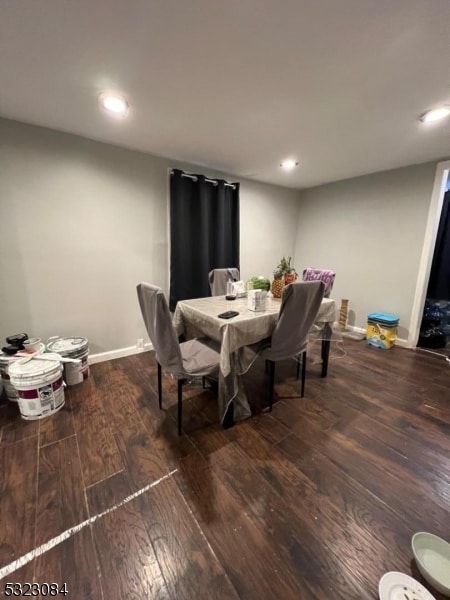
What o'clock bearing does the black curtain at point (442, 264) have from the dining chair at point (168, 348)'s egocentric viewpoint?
The black curtain is roughly at 1 o'clock from the dining chair.

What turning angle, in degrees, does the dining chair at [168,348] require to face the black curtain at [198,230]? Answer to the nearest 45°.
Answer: approximately 45° to its left

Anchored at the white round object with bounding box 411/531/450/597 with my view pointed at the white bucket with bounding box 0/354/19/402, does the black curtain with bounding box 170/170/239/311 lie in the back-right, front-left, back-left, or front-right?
front-right

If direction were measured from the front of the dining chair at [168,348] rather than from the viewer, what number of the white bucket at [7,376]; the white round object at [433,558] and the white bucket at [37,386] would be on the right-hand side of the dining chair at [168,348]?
1

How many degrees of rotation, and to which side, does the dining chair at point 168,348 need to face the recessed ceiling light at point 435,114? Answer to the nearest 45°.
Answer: approximately 45° to its right

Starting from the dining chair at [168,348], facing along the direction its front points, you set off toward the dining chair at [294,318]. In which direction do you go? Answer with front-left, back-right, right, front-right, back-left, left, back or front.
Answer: front-right

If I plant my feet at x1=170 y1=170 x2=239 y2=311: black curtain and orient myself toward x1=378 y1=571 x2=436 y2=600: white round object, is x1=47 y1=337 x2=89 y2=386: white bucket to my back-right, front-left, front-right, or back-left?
front-right

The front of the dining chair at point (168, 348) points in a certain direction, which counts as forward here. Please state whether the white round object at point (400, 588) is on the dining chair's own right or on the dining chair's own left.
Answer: on the dining chair's own right

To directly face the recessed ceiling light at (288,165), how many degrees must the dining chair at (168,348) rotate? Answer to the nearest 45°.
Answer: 0° — it already faces it

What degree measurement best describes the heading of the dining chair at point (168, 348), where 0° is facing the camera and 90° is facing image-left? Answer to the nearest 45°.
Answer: approximately 225°

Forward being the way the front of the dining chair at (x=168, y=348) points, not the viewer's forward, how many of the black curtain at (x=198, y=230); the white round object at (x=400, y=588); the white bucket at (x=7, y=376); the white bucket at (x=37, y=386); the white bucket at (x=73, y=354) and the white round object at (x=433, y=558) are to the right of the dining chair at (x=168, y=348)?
2

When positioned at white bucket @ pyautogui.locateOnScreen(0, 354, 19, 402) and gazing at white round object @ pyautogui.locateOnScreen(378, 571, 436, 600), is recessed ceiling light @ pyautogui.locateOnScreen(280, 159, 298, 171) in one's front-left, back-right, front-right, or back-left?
front-left

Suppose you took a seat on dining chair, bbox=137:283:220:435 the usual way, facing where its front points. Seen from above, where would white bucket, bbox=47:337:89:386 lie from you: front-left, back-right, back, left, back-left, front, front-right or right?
left

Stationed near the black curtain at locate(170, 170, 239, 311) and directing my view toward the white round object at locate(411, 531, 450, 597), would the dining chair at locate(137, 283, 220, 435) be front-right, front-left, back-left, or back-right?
front-right
